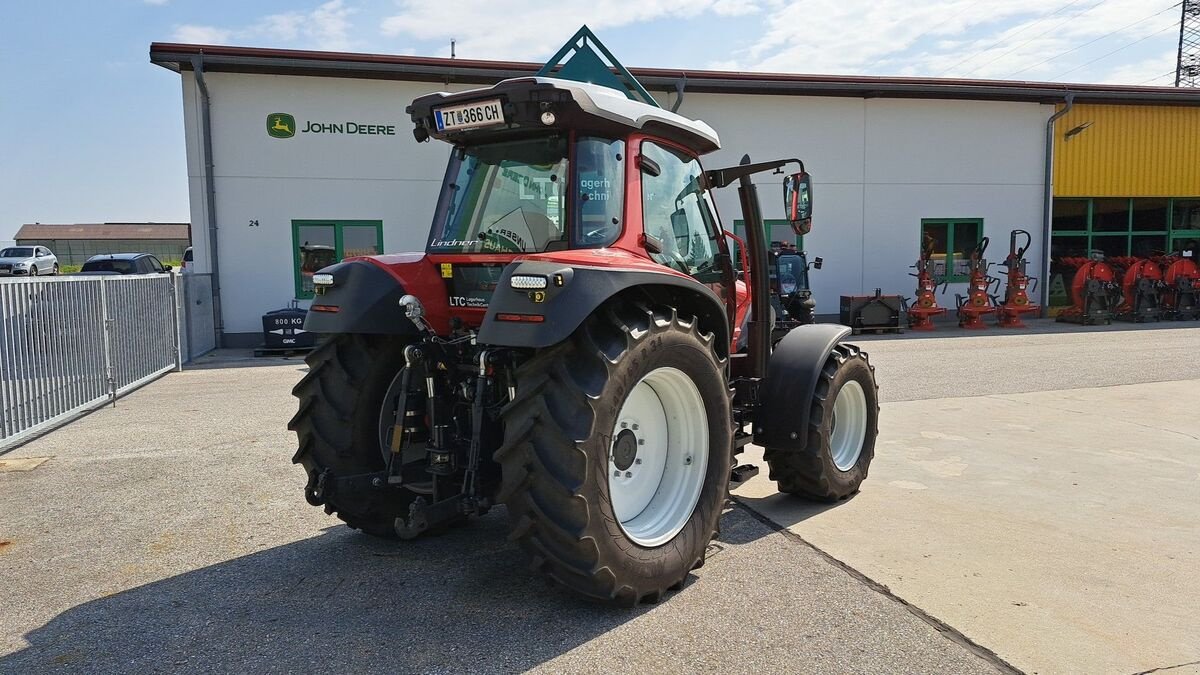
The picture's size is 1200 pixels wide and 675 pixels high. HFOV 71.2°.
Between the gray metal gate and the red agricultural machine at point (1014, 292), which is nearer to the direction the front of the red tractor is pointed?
the red agricultural machine

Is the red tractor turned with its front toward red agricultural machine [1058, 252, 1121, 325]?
yes

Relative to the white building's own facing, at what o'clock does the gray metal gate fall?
The gray metal gate is roughly at 1 o'clock from the white building.

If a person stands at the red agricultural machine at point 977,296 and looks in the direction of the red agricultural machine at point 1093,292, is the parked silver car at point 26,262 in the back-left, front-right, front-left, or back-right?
back-left

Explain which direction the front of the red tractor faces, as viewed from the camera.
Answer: facing away from the viewer and to the right of the viewer

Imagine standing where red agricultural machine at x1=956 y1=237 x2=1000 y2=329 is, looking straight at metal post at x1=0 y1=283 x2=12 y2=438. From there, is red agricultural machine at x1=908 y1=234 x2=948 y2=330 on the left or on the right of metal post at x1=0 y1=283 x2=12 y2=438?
right

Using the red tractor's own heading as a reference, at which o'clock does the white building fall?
The white building is roughly at 11 o'clock from the red tractor.

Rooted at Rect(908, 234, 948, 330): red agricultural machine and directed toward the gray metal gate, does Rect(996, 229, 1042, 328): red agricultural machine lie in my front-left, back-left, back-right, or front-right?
back-left

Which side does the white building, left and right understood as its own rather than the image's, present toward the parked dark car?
right

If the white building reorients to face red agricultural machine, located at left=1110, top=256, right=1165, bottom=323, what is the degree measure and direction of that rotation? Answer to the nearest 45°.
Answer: approximately 90° to its left

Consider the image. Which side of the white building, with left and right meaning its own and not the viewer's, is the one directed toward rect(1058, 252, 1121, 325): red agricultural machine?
left

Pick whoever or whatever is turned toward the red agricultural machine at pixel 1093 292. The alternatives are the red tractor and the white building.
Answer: the red tractor

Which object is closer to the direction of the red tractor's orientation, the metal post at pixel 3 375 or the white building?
the white building

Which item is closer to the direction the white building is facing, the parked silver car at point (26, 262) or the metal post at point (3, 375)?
the metal post

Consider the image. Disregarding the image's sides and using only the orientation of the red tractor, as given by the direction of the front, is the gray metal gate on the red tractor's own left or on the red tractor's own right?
on the red tractor's own left

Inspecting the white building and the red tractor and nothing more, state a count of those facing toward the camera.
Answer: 1

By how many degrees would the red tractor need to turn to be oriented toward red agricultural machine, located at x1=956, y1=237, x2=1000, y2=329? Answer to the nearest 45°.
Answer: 0° — it already faces it
